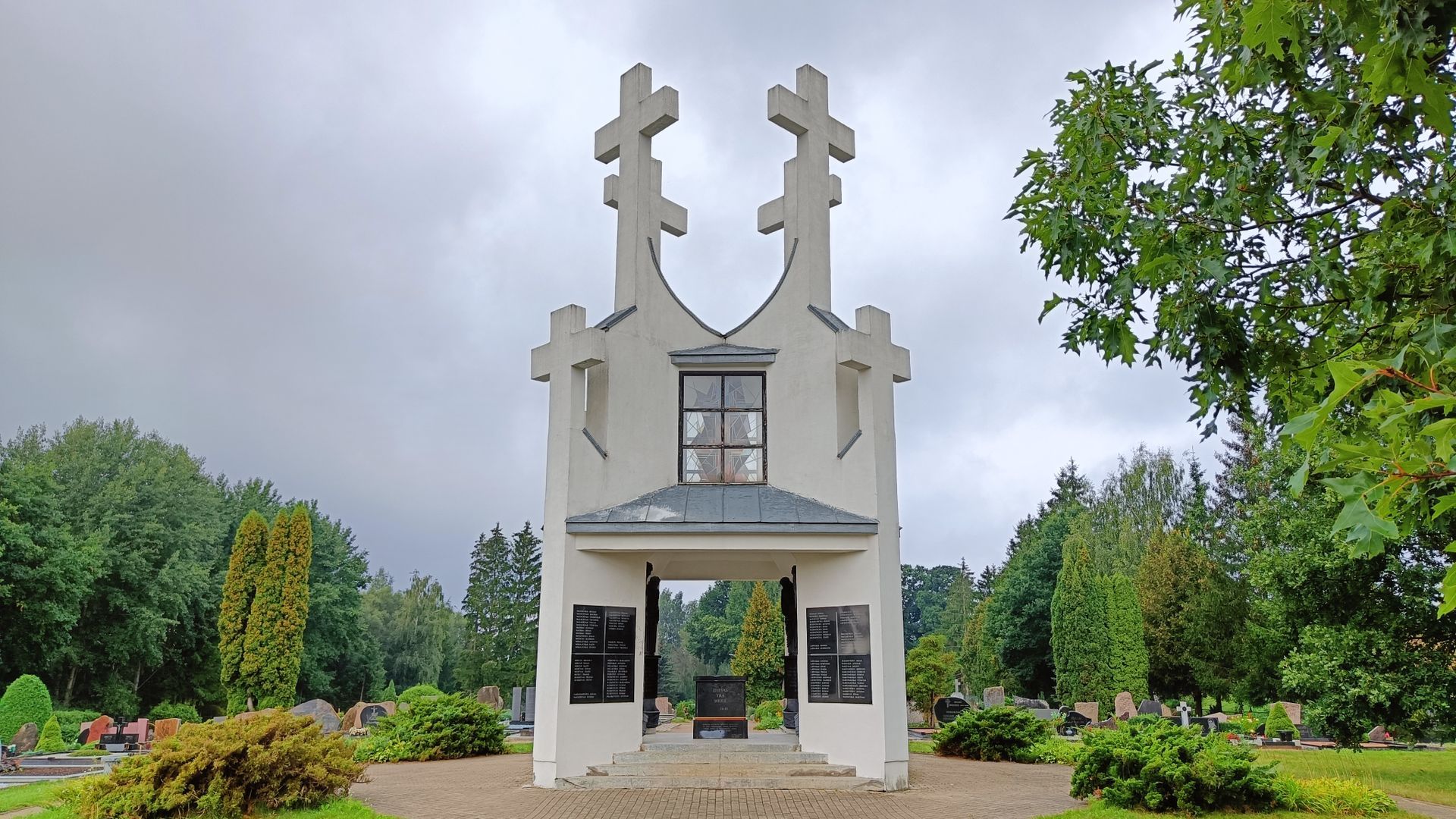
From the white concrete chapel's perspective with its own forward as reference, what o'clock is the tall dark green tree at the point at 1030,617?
The tall dark green tree is roughly at 7 o'clock from the white concrete chapel.

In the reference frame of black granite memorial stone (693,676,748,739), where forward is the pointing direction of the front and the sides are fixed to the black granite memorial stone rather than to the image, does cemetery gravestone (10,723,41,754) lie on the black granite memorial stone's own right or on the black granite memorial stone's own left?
on the black granite memorial stone's own right

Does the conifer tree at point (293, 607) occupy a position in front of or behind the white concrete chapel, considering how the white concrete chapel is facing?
behind

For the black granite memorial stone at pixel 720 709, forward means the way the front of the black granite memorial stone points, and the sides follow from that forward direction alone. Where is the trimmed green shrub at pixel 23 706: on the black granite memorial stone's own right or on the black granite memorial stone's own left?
on the black granite memorial stone's own right

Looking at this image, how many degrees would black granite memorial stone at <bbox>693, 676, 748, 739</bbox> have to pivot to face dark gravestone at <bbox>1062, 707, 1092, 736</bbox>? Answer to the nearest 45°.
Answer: approximately 135° to its left

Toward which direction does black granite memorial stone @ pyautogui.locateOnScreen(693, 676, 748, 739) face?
toward the camera

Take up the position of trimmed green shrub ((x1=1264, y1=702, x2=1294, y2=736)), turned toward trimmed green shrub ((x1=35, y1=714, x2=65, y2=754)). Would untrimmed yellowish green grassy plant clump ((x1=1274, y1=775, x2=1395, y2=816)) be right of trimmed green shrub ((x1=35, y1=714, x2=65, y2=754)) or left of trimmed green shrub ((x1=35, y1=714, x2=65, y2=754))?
left

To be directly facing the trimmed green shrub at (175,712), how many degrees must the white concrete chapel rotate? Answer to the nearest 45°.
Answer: approximately 135° to its right

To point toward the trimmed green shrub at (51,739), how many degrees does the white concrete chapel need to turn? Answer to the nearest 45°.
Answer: approximately 135° to its right

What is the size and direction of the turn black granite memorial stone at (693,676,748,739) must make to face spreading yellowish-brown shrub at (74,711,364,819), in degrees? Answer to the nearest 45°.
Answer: approximately 45° to its right

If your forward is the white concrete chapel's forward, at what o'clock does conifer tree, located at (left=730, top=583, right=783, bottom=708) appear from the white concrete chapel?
The conifer tree is roughly at 6 o'clock from the white concrete chapel.

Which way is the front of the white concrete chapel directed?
toward the camera

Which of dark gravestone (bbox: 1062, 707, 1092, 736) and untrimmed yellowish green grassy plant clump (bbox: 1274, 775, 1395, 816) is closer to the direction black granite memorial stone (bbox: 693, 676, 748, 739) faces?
the untrimmed yellowish green grassy plant clump

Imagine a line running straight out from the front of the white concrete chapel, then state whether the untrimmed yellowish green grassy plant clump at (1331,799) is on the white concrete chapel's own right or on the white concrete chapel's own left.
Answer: on the white concrete chapel's own left
